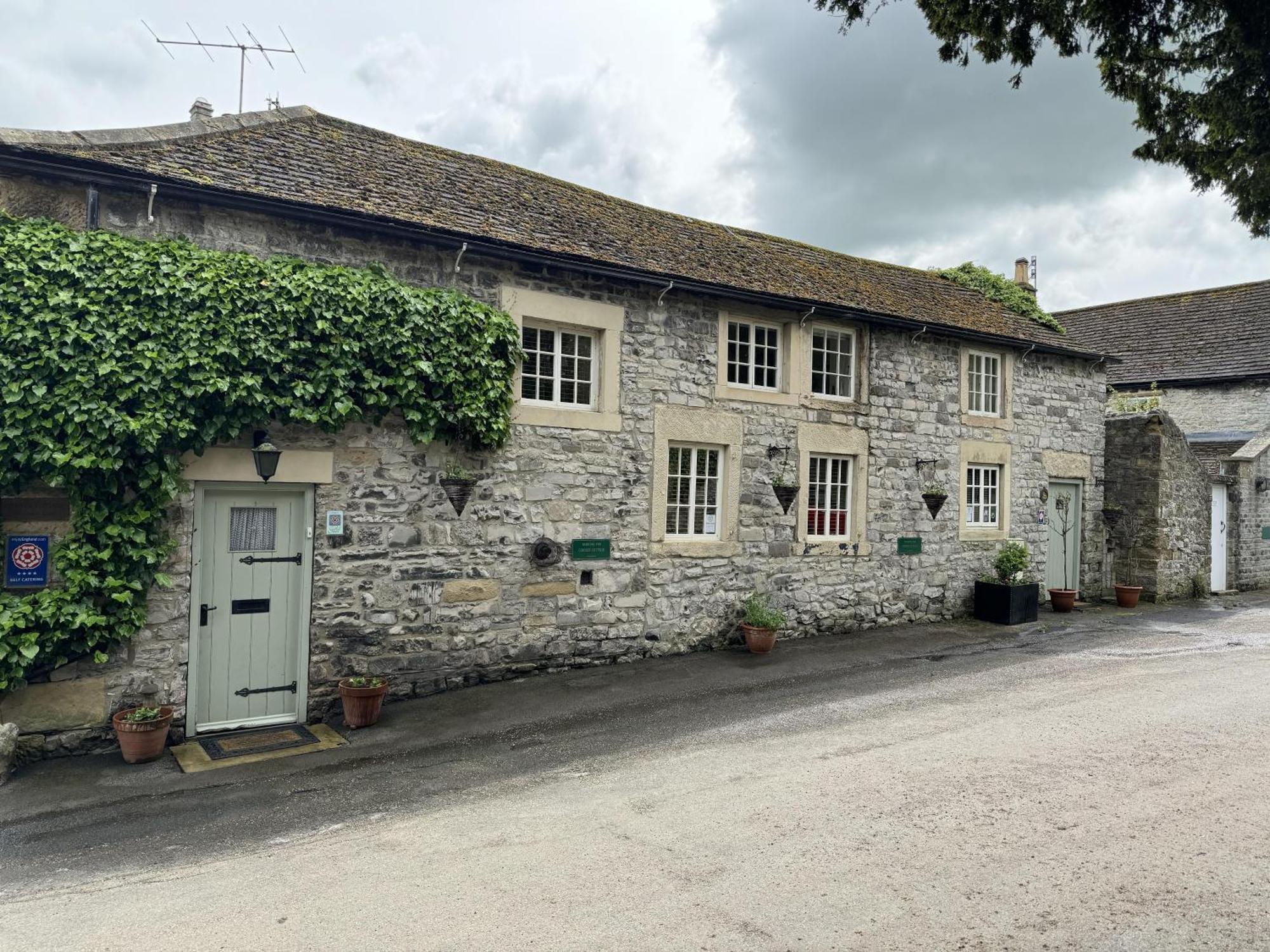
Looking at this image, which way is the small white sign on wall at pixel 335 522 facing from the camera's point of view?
toward the camera

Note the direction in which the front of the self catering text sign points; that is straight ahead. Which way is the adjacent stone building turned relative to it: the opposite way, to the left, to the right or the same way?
to the right

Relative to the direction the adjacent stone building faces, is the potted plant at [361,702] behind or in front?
in front

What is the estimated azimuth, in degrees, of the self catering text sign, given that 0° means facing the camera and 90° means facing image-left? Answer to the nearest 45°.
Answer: approximately 0°

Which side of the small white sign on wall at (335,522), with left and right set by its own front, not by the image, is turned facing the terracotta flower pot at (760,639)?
left

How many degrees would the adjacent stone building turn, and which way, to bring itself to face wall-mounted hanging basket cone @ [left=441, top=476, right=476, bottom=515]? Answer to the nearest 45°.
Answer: approximately 45° to its right

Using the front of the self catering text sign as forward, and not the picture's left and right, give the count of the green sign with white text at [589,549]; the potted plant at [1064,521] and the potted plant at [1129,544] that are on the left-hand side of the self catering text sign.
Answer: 3

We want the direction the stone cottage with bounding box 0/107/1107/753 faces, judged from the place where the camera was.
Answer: facing the viewer and to the right of the viewer

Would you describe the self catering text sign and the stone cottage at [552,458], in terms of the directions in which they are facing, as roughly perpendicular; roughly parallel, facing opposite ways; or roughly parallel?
roughly parallel

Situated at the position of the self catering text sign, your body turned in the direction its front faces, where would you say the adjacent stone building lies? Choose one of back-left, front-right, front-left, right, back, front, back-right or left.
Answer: left

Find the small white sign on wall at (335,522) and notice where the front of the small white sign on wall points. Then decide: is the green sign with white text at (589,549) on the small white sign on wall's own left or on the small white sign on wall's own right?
on the small white sign on wall's own left

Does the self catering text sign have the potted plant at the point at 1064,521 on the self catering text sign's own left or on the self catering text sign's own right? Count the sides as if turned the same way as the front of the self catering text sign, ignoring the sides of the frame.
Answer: on the self catering text sign's own left

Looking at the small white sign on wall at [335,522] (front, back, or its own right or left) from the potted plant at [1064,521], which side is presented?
left

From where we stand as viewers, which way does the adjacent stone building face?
facing the viewer

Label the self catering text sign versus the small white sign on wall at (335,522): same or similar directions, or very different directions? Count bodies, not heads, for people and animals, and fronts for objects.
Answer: same or similar directions

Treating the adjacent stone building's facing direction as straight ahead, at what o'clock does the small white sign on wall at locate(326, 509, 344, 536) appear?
The small white sign on wall is roughly at 1 o'clock from the adjacent stone building.

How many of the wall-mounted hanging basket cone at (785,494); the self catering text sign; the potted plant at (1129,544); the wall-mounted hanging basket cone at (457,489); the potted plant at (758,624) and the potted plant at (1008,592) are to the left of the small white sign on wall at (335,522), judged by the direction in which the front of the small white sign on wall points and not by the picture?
5
